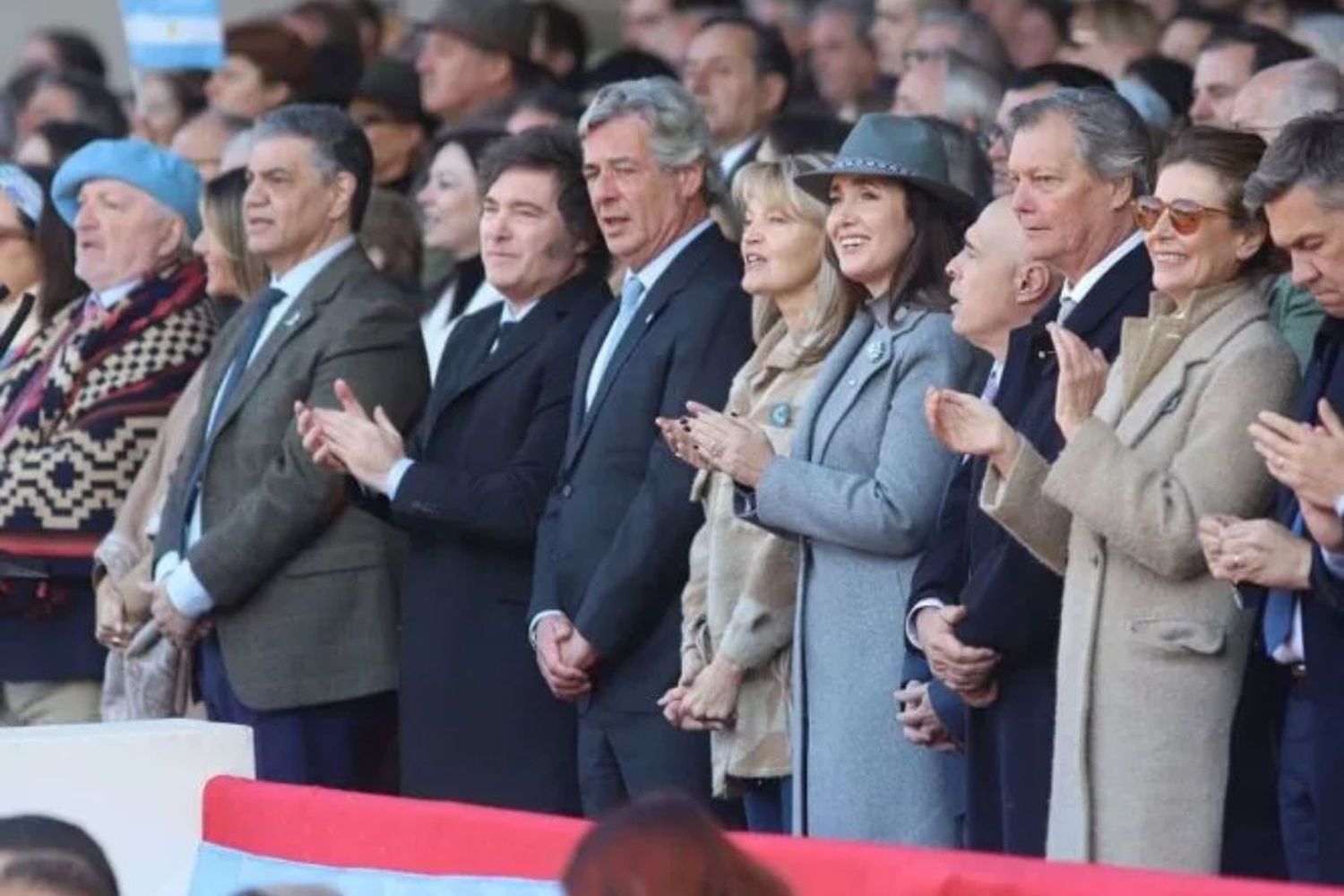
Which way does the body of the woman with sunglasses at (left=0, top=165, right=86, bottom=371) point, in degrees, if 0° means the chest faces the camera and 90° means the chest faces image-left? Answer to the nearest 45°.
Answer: approximately 45°

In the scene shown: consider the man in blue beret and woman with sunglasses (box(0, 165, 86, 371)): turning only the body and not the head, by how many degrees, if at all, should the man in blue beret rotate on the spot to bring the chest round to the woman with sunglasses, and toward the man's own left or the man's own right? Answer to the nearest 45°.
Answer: approximately 135° to the man's own right

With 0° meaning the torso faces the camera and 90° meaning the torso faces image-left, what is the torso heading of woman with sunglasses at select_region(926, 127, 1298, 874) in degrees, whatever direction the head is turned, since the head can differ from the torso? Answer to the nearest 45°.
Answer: approximately 45°

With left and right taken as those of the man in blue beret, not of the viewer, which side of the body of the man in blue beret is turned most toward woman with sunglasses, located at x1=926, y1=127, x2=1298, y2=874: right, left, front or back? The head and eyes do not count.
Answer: left

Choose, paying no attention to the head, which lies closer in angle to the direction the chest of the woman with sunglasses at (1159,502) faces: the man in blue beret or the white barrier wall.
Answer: the white barrier wall

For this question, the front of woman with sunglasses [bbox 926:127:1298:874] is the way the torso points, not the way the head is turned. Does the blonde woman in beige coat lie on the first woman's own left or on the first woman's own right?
on the first woman's own right
